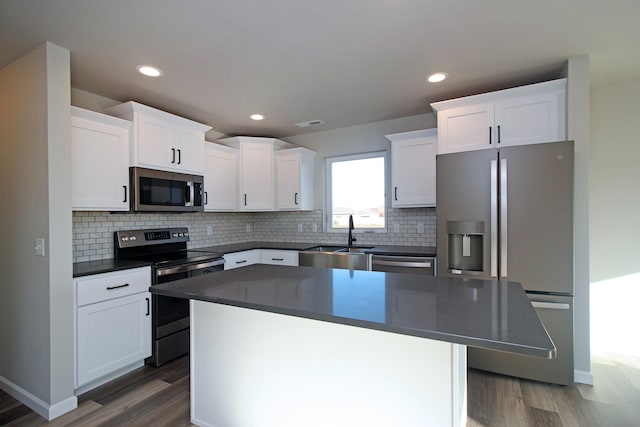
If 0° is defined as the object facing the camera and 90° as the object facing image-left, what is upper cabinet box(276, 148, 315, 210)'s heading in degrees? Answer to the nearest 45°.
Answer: approximately 45°

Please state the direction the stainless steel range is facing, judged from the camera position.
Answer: facing the viewer and to the right of the viewer

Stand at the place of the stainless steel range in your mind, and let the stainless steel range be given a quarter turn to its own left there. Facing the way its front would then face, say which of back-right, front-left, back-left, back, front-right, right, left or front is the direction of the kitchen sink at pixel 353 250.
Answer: front-right

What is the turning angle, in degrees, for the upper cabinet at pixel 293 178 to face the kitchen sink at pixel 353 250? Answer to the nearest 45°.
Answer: approximately 90° to its left

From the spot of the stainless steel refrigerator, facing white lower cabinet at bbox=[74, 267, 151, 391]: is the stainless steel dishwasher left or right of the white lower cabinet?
right

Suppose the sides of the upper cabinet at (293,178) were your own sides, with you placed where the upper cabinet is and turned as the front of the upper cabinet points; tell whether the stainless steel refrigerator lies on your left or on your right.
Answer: on your left

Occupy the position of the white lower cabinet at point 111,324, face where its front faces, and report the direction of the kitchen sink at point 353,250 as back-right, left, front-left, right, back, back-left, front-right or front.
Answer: front-left
